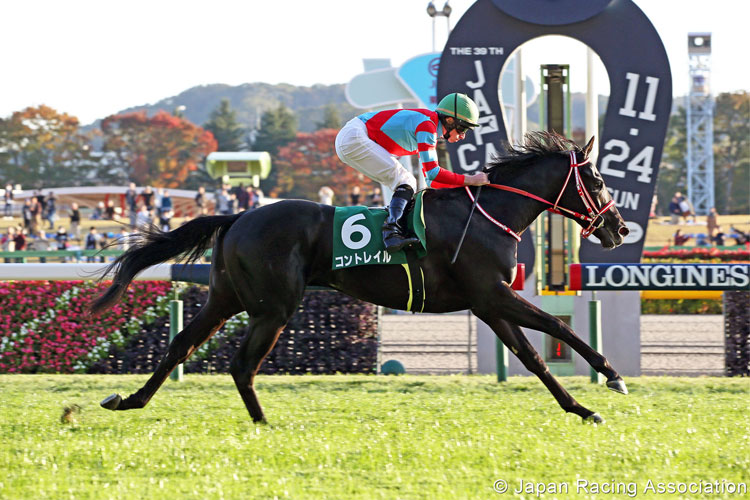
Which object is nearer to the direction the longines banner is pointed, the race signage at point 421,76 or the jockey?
the jockey

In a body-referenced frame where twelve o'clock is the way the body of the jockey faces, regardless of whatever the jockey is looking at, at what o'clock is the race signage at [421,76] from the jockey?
The race signage is roughly at 9 o'clock from the jockey.

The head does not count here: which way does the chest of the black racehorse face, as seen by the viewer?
to the viewer's right

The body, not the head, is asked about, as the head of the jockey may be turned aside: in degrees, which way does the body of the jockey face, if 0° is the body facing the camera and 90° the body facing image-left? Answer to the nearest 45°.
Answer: approximately 270°

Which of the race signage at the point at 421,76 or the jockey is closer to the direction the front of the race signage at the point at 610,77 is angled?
the jockey

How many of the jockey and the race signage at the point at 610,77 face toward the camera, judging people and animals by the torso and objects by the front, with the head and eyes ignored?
1

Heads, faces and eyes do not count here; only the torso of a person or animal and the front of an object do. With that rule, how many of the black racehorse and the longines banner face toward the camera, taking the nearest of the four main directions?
1

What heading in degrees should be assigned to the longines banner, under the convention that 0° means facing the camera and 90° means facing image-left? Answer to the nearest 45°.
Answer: approximately 0°

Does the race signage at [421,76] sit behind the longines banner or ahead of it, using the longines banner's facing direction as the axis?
behind
